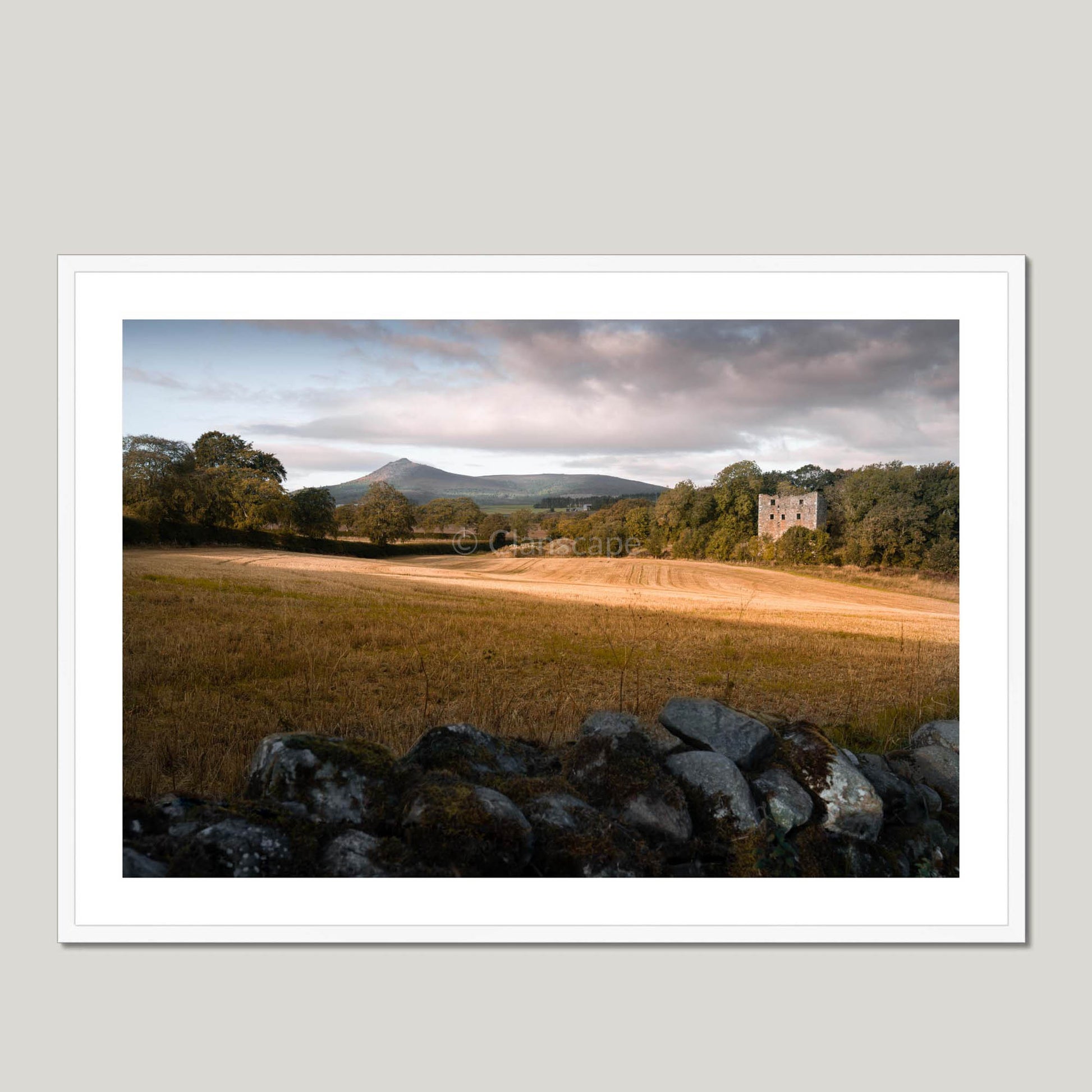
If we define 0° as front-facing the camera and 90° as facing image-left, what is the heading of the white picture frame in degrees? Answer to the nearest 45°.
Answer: approximately 0°
